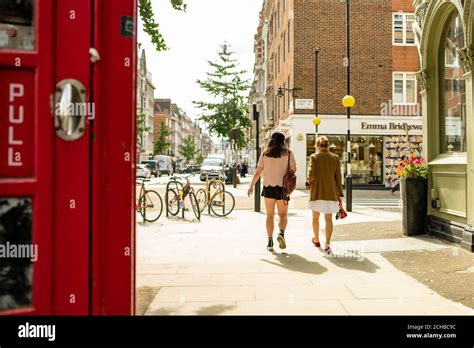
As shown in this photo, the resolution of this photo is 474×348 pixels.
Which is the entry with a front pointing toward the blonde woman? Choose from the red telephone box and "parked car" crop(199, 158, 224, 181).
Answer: the parked car

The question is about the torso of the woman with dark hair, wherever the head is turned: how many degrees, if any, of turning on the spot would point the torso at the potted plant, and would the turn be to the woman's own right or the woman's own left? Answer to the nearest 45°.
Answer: approximately 45° to the woman's own right

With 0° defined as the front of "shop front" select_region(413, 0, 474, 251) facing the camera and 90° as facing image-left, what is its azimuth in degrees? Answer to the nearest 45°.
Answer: approximately 45°

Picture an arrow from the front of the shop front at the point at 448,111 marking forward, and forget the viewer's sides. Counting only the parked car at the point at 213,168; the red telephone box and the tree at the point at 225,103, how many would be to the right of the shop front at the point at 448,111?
2

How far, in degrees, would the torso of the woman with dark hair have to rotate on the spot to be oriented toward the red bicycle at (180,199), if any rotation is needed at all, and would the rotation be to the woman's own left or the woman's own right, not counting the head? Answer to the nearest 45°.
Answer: approximately 45° to the woman's own left

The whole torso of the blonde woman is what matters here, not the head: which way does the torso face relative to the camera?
away from the camera

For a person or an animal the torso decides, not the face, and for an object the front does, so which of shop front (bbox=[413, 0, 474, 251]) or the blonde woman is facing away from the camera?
the blonde woman

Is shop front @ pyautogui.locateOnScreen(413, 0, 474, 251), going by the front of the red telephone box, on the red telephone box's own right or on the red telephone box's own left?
on the red telephone box's own left

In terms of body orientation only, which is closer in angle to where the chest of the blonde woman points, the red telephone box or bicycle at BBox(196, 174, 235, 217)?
the bicycle

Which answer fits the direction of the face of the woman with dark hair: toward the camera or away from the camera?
away from the camera

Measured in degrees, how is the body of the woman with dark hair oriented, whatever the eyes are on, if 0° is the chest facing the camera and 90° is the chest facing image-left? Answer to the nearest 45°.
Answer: approximately 180°

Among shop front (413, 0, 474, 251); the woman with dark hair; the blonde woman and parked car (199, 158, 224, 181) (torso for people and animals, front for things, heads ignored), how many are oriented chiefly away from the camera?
2
